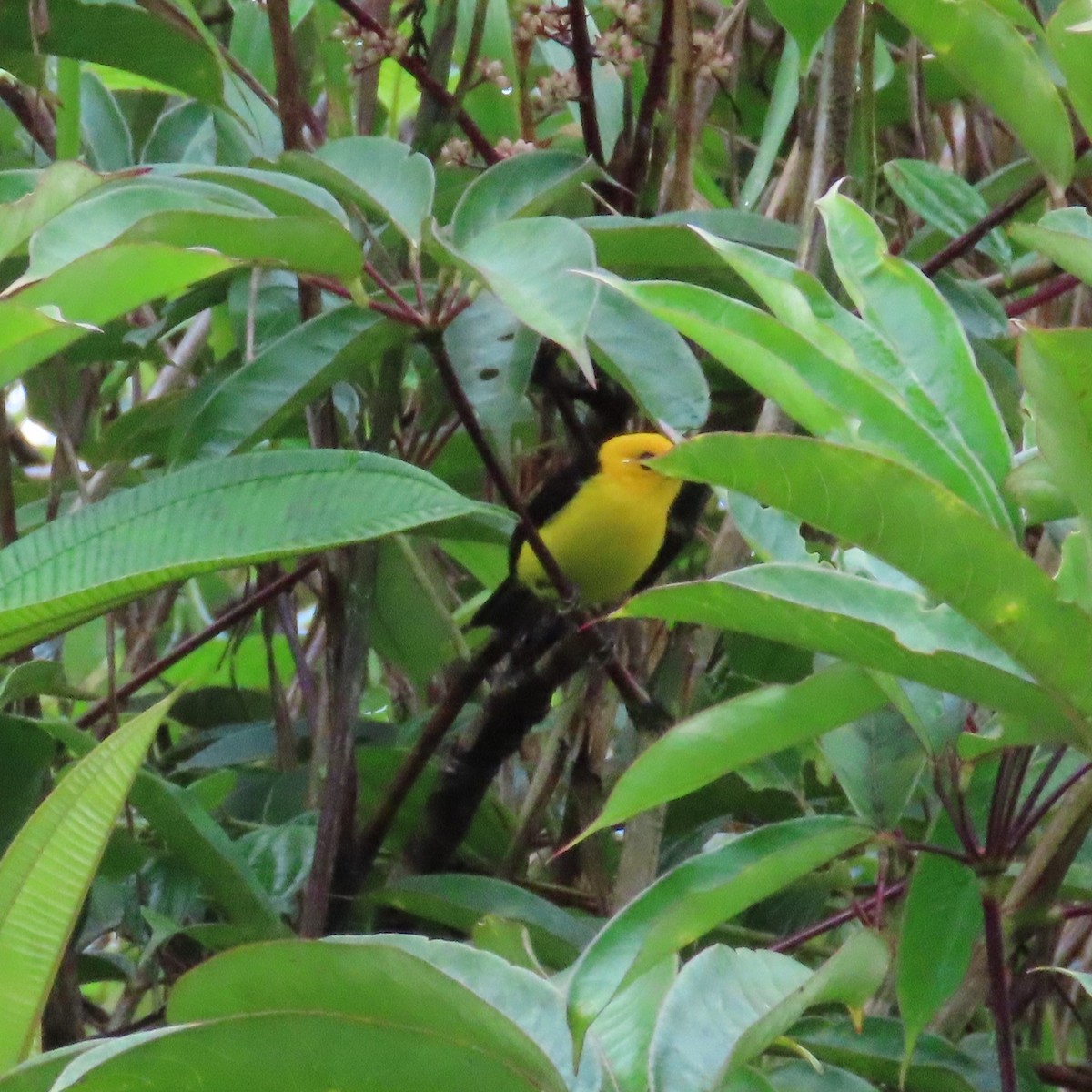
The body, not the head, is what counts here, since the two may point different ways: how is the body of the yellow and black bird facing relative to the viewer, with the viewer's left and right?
facing the viewer and to the right of the viewer
